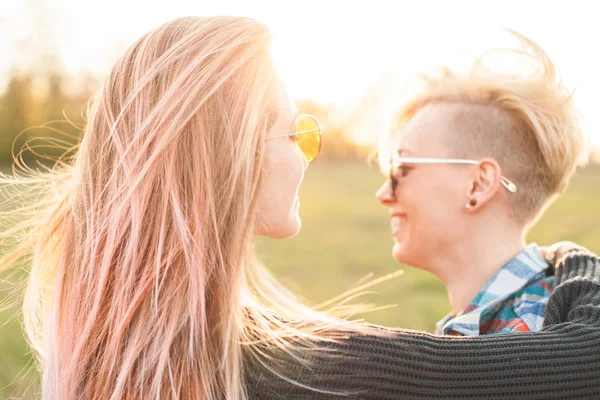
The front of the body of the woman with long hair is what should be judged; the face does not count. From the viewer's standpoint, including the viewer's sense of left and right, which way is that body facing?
facing away from the viewer and to the right of the viewer

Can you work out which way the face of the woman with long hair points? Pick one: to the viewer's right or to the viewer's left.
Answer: to the viewer's right
